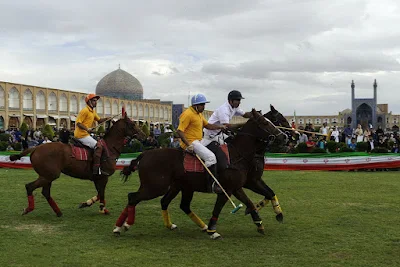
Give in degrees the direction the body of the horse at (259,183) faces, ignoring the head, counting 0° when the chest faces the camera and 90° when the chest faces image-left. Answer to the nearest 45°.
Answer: approximately 270°

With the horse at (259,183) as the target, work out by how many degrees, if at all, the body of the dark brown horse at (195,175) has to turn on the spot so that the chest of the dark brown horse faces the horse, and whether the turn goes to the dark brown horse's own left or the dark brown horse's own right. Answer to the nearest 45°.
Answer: approximately 45° to the dark brown horse's own left

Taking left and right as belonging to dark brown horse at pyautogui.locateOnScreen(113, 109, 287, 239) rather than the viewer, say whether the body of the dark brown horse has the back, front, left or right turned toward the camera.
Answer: right

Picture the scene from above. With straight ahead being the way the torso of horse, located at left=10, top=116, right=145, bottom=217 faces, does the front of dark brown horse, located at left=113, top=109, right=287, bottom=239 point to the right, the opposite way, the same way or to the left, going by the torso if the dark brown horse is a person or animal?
the same way

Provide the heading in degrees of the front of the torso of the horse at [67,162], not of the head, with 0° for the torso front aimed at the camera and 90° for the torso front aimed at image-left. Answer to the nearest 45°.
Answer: approximately 270°

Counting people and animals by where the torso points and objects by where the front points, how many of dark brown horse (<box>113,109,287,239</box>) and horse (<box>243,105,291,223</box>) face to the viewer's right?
2

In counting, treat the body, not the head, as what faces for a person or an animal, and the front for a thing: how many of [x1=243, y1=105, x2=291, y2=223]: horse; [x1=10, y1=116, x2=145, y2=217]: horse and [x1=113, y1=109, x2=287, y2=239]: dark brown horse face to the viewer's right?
3

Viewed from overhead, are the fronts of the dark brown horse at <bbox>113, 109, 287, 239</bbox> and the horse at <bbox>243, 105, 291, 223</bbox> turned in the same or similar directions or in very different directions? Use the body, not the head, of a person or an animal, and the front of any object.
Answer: same or similar directions

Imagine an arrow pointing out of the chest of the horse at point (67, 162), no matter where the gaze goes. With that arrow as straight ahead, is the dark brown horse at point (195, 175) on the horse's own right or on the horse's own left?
on the horse's own right

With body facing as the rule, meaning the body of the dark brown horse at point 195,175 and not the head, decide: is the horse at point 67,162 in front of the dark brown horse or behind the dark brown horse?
behind
